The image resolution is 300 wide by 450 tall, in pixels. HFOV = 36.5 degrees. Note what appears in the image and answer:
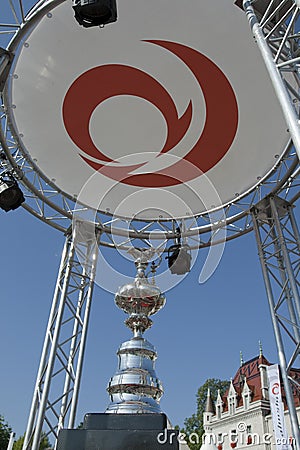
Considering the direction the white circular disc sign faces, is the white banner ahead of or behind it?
behind

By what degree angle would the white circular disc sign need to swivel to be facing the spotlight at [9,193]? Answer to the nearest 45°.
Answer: approximately 135° to its right

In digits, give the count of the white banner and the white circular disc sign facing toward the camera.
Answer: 2

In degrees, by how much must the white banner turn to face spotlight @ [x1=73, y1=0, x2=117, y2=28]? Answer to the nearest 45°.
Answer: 0° — it already faces it

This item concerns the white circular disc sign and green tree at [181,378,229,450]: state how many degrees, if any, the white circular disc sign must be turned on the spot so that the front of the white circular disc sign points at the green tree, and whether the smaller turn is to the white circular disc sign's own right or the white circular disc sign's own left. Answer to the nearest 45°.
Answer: approximately 180°

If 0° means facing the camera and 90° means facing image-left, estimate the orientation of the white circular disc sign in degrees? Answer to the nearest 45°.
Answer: approximately 0°

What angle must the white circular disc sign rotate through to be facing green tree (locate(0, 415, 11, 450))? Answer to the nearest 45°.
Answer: approximately 180°

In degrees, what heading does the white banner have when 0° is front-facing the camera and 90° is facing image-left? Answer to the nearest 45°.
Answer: approximately 0°
